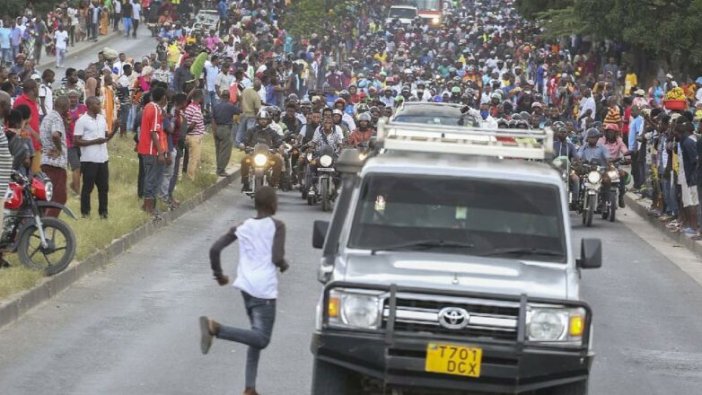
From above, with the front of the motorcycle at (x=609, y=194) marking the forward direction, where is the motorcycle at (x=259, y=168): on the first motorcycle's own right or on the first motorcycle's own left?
on the first motorcycle's own right

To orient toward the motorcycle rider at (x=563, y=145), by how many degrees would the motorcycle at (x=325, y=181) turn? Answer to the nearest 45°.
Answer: approximately 90° to its left

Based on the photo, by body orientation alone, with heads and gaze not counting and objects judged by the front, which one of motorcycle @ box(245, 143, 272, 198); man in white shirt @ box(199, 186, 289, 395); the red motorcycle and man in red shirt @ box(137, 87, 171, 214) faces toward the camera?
the motorcycle

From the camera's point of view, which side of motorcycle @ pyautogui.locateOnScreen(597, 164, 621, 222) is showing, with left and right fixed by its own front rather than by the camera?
front

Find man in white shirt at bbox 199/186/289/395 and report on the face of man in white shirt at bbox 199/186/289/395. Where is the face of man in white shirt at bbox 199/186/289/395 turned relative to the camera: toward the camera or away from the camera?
away from the camera

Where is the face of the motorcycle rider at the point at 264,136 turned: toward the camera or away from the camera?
toward the camera

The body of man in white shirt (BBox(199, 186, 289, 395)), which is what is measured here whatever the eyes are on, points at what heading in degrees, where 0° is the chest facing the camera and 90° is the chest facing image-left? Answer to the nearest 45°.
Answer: approximately 225°

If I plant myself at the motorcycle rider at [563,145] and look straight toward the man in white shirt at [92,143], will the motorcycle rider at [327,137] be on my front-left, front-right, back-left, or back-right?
front-right

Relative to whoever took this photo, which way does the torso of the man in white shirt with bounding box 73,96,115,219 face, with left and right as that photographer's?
facing the viewer and to the right of the viewer

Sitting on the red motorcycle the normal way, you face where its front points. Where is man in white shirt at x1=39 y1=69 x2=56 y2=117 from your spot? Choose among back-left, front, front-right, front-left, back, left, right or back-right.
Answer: left

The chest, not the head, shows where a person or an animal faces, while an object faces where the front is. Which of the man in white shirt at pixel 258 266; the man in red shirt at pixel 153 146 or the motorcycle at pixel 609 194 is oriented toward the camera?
the motorcycle

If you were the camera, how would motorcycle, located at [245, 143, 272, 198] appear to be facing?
facing the viewer
